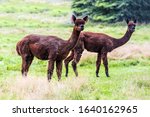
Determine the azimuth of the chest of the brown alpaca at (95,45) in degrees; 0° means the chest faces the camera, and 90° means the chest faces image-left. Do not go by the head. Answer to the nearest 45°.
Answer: approximately 270°
